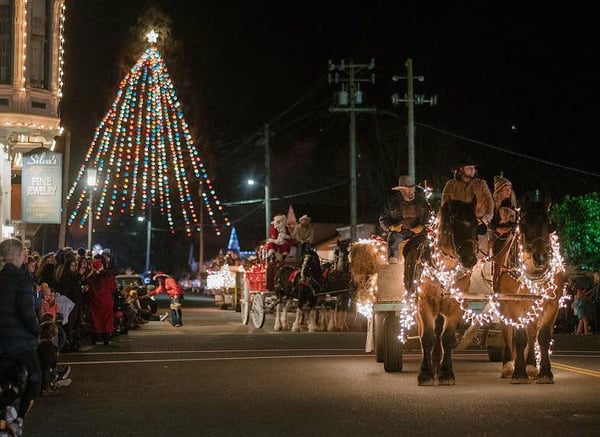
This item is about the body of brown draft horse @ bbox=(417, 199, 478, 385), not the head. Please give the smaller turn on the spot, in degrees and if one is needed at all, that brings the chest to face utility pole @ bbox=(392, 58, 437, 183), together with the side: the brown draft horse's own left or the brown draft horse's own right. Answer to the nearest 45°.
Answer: approximately 180°

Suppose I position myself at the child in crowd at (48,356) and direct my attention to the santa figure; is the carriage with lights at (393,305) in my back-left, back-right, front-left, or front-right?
front-right

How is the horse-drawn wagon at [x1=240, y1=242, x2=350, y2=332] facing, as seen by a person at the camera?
facing the viewer and to the right of the viewer

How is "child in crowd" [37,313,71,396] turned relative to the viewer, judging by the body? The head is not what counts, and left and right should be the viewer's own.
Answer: facing to the right of the viewer

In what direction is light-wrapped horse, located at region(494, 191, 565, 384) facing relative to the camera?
toward the camera

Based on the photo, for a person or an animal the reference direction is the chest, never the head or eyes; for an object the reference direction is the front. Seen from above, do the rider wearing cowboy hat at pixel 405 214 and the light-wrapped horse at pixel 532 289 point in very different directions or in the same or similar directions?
same or similar directions

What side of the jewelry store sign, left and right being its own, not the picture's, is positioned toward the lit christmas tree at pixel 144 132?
back

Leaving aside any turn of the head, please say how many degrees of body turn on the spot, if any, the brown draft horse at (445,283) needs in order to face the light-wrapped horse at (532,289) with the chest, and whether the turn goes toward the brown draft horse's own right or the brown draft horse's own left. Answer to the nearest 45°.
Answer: approximately 90° to the brown draft horse's own left

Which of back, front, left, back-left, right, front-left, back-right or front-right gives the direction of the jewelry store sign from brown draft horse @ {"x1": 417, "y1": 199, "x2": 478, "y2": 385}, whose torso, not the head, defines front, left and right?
back-right

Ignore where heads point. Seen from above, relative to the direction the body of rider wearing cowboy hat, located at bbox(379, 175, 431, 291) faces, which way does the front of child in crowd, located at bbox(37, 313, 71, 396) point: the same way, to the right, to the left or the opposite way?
to the left

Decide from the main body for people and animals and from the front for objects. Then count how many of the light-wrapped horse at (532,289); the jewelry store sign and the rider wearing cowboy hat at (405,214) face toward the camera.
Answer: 3

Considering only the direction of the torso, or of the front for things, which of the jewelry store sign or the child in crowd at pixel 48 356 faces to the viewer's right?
the child in crowd

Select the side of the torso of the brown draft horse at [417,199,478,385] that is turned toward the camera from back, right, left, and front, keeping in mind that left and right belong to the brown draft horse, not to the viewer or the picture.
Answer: front

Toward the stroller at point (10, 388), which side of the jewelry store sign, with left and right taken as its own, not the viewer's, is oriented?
front

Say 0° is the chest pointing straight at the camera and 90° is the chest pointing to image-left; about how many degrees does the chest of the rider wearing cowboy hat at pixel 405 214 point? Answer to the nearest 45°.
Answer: approximately 0°

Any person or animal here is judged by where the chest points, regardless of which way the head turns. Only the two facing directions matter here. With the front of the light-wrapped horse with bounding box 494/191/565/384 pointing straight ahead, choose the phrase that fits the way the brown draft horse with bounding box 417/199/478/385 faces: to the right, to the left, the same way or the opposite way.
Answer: the same way

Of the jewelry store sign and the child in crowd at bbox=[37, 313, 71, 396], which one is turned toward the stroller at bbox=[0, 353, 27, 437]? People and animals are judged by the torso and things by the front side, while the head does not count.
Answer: the jewelry store sign

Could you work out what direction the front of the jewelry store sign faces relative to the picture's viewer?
facing the viewer
